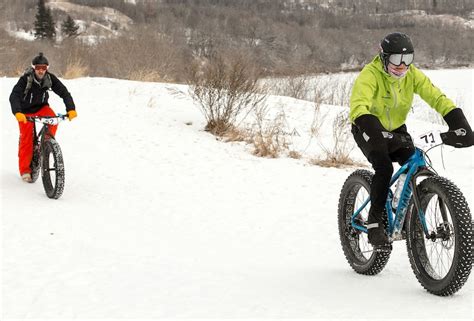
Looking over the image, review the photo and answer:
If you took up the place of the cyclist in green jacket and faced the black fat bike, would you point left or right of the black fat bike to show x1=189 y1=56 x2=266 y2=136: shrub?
right

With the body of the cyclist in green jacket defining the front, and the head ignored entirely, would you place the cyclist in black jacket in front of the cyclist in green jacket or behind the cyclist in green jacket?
behind

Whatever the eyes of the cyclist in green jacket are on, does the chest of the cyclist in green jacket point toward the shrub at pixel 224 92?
no

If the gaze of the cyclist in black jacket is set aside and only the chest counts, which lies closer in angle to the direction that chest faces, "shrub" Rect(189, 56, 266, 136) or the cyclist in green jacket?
the cyclist in green jacket

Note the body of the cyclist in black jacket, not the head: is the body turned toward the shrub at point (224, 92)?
no

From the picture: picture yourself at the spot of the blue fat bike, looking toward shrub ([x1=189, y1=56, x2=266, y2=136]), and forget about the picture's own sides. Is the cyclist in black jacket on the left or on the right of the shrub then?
left

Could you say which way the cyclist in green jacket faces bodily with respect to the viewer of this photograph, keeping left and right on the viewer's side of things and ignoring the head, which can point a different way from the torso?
facing the viewer and to the right of the viewer

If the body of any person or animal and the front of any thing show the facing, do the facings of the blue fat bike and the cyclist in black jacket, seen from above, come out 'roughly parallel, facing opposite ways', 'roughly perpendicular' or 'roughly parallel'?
roughly parallel

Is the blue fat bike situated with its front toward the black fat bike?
no

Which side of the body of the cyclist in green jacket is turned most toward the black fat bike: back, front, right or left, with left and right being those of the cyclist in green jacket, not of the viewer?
back

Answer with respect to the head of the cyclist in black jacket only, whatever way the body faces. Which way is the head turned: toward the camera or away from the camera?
toward the camera

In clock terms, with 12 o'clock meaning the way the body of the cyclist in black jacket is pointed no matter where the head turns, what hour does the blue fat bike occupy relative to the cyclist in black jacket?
The blue fat bike is roughly at 11 o'clock from the cyclist in black jacket.

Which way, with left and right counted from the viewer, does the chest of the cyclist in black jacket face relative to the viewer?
facing the viewer

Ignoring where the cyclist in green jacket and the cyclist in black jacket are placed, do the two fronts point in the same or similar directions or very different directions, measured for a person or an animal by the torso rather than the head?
same or similar directions
